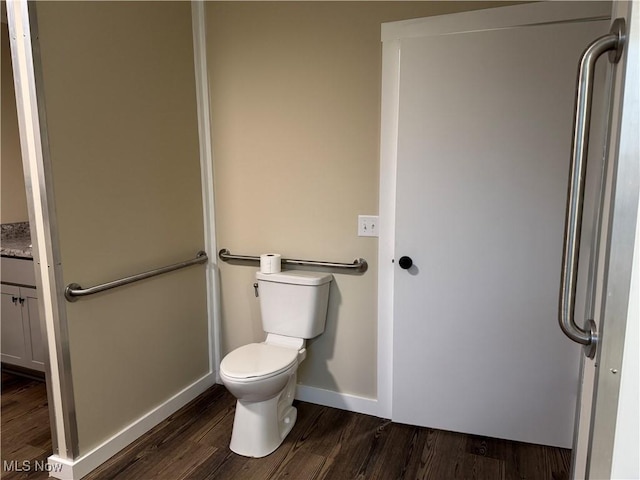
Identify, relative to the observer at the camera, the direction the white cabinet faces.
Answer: facing the viewer and to the left of the viewer

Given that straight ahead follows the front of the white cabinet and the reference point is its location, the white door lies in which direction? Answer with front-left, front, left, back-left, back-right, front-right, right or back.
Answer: left

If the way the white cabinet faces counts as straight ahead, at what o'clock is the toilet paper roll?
The toilet paper roll is roughly at 9 o'clock from the white cabinet.

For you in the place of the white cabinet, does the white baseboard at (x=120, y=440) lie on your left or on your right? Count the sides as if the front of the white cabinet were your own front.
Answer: on your left

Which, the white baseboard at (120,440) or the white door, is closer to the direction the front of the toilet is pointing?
the white baseboard

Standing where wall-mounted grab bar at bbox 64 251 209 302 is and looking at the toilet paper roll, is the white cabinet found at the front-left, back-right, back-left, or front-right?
back-left

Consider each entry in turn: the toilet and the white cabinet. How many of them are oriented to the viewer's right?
0

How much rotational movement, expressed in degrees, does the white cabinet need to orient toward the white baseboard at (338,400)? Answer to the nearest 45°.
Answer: approximately 90° to its left

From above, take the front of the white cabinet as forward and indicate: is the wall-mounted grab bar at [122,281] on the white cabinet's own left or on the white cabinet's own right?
on the white cabinet's own left

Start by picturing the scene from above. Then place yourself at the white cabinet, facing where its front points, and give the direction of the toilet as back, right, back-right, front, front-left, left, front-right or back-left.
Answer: left
